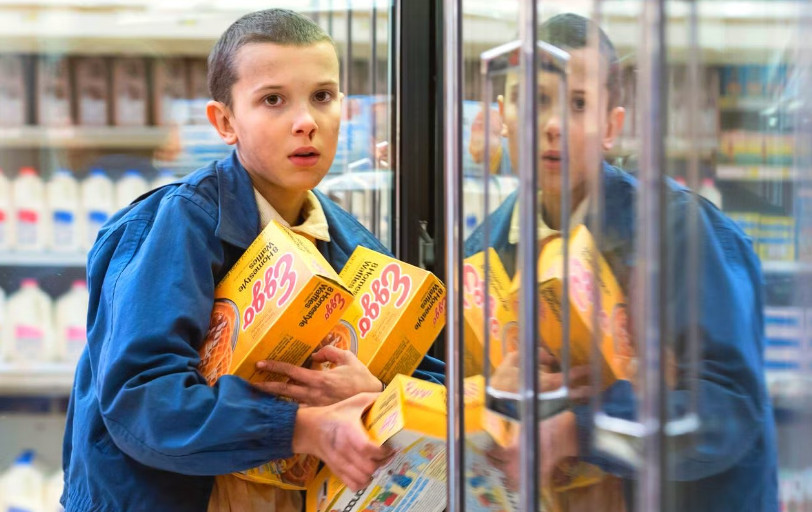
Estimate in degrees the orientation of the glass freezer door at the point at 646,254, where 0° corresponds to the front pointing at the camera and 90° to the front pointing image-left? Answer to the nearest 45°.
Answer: approximately 45°

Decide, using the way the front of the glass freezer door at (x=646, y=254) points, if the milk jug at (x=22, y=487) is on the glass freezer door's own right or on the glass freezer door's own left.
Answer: on the glass freezer door's own right

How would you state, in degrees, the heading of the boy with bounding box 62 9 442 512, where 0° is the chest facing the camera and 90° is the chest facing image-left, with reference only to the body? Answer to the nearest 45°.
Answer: approximately 315°

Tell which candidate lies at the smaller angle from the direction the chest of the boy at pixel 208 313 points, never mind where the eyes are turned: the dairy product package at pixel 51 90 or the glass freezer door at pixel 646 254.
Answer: the glass freezer door

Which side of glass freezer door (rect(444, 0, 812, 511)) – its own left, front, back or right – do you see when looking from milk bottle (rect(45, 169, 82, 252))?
right

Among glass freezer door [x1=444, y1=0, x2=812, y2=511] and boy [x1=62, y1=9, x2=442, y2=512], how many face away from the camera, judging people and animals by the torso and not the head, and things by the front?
0

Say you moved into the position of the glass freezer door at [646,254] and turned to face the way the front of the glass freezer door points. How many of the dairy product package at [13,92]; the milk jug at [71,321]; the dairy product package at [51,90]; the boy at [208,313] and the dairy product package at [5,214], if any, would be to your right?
5

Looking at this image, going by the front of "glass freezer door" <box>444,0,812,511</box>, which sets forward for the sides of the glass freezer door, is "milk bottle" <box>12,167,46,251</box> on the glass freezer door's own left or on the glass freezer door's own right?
on the glass freezer door's own right

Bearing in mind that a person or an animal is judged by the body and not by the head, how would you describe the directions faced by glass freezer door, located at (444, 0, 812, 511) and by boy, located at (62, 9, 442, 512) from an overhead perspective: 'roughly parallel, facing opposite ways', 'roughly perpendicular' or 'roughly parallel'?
roughly perpendicular
